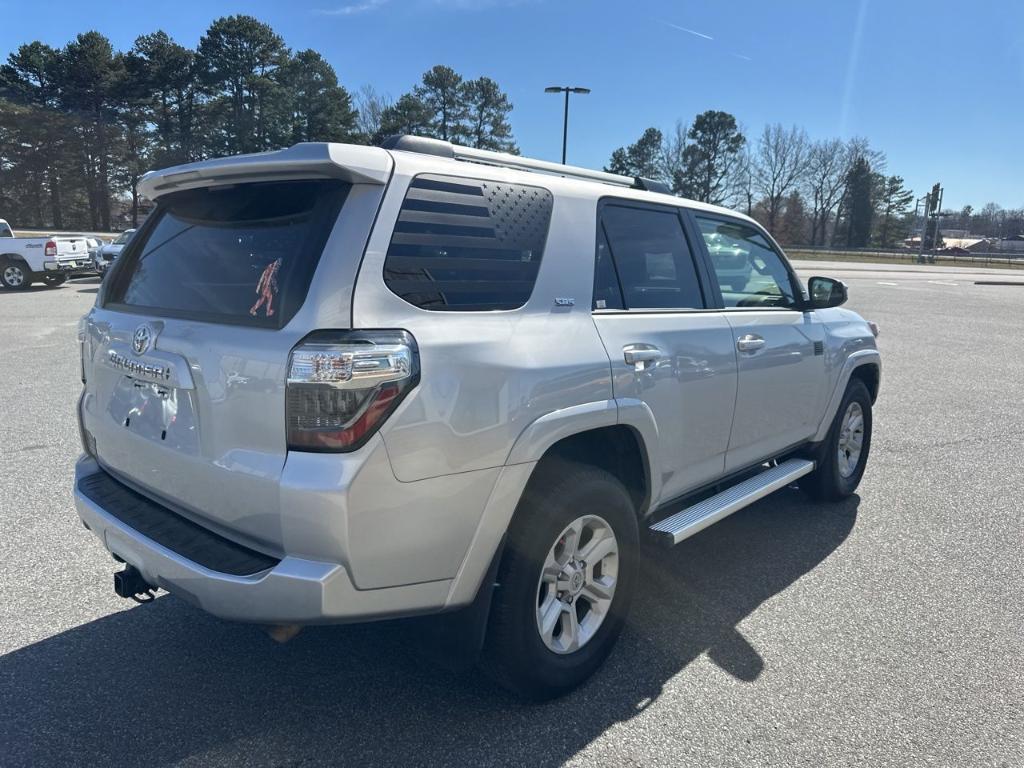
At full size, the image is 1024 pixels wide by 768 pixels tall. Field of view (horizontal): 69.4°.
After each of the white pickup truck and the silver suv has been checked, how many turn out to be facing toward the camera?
0

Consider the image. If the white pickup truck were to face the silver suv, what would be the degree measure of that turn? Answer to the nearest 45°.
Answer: approximately 135° to its left

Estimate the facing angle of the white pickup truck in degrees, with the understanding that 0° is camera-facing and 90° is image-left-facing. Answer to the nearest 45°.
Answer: approximately 135°

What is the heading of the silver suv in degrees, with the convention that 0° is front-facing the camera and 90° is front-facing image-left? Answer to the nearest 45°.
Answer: approximately 225°

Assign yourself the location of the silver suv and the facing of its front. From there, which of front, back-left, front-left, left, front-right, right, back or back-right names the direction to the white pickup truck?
left
